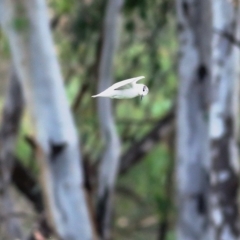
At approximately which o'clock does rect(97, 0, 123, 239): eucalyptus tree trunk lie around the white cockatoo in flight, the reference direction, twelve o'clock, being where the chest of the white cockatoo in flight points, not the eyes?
The eucalyptus tree trunk is roughly at 9 o'clock from the white cockatoo in flight.

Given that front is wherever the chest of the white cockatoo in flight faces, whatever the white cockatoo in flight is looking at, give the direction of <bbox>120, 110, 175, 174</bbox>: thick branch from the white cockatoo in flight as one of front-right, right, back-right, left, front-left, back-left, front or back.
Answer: left

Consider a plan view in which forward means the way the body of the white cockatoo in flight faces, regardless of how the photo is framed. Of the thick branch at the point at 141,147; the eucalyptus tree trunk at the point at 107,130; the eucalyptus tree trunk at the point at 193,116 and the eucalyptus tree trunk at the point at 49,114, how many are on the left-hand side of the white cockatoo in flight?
4

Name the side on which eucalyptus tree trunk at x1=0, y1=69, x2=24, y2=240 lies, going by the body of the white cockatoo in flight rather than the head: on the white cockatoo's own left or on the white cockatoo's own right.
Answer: on the white cockatoo's own left

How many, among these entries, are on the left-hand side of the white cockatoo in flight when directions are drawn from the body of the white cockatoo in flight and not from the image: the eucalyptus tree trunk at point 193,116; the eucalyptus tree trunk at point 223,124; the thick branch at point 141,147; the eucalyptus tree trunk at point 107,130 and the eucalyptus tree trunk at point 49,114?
5

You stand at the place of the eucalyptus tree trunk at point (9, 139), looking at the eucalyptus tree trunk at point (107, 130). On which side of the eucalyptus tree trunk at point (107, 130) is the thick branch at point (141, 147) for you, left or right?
left

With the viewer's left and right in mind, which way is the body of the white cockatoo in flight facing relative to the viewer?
facing to the right of the viewer
